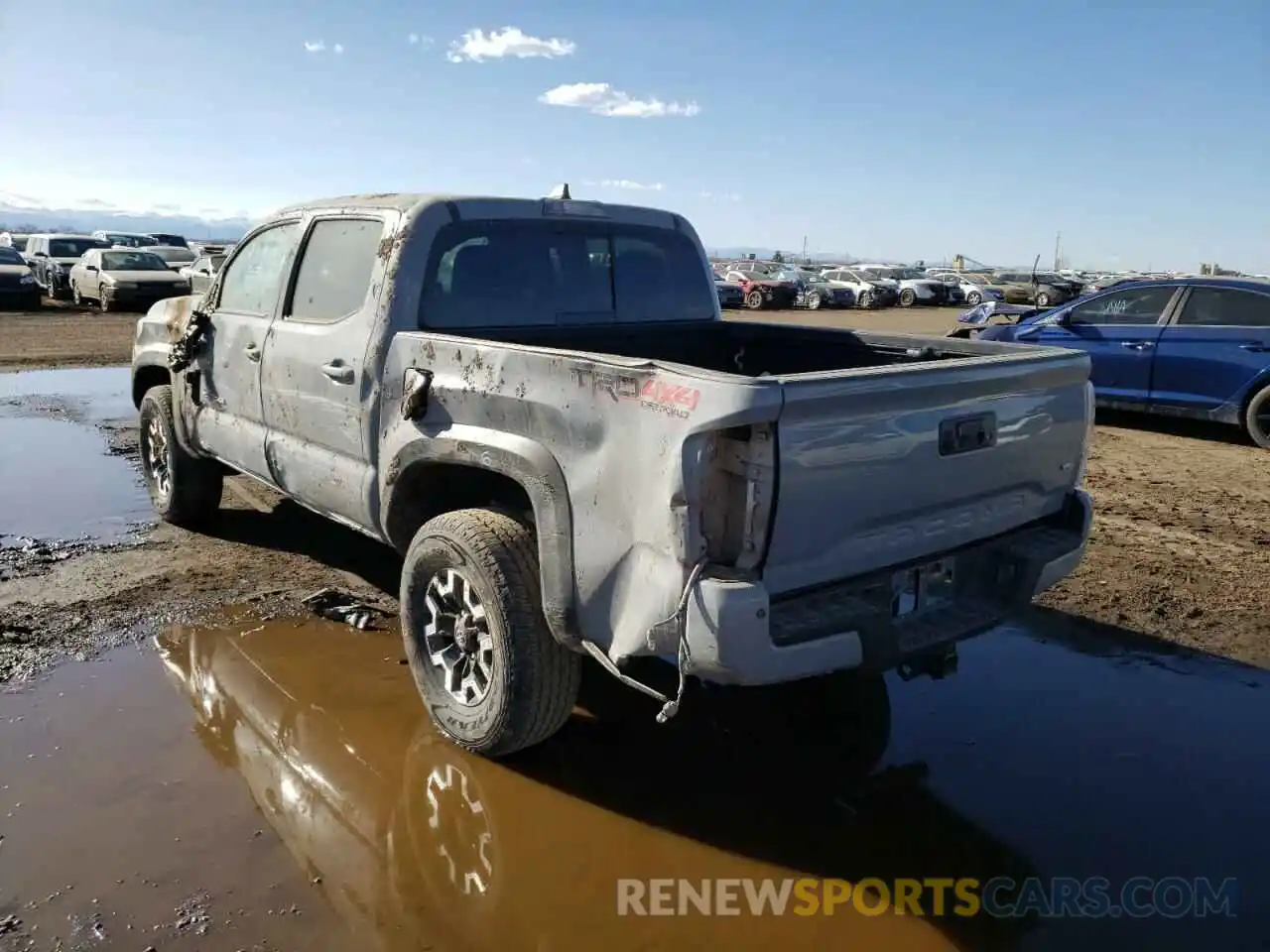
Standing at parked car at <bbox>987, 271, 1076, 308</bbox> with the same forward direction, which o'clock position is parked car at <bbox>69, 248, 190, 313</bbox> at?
parked car at <bbox>69, 248, 190, 313</bbox> is roughly at 3 o'clock from parked car at <bbox>987, 271, 1076, 308</bbox>.

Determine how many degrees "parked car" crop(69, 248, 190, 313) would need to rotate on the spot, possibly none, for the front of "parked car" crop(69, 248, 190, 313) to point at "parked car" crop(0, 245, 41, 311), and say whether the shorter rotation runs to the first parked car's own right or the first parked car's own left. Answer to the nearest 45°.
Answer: approximately 135° to the first parked car's own right

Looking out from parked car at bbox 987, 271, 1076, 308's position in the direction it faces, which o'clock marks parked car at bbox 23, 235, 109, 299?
parked car at bbox 23, 235, 109, 299 is roughly at 3 o'clock from parked car at bbox 987, 271, 1076, 308.

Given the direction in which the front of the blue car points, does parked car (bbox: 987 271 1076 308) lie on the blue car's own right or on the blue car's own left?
on the blue car's own right

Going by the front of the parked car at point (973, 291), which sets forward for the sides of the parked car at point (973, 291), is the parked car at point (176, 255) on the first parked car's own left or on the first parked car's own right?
on the first parked car's own right

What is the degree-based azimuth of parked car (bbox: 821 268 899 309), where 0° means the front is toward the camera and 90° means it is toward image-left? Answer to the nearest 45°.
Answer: approximately 315°

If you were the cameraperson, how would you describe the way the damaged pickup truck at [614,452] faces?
facing away from the viewer and to the left of the viewer

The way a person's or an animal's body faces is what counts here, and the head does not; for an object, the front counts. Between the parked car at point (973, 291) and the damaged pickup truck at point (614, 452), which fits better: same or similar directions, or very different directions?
very different directions

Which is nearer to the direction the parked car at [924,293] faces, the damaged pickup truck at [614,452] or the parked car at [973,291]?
the damaged pickup truck

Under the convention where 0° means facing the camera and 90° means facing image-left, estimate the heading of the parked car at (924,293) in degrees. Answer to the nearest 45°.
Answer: approximately 315°

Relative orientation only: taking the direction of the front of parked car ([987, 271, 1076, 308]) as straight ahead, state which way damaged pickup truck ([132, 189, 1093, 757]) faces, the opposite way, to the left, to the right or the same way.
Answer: the opposite way

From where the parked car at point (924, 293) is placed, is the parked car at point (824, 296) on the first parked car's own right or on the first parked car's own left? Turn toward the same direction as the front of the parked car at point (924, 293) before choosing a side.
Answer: on the first parked car's own right

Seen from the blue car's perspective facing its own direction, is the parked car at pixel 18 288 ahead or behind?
ahead

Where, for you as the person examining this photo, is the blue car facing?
facing to the left of the viewer

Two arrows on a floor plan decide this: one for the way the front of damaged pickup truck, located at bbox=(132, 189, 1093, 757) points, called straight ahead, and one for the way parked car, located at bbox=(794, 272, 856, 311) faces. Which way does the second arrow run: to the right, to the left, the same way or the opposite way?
the opposite way
